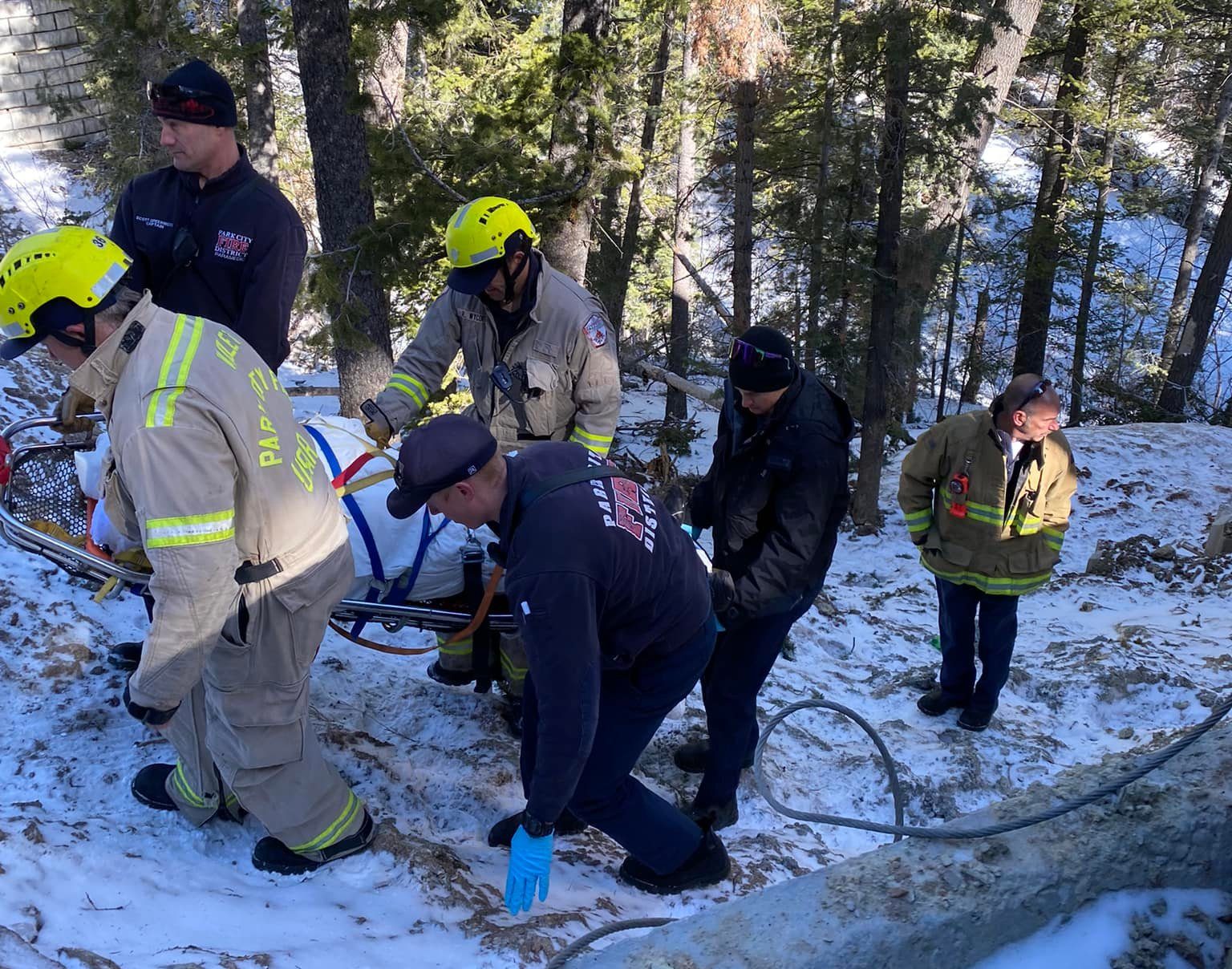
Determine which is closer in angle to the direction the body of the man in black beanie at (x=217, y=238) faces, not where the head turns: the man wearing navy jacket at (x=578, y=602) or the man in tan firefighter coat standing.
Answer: the man wearing navy jacket

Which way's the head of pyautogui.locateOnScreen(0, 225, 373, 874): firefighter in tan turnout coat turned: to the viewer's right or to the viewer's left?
to the viewer's left

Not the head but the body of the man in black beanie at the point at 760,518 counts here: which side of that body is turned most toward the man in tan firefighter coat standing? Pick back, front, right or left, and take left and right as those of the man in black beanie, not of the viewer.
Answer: back

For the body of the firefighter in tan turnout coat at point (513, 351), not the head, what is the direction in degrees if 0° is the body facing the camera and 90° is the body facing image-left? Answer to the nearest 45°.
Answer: approximately 45°

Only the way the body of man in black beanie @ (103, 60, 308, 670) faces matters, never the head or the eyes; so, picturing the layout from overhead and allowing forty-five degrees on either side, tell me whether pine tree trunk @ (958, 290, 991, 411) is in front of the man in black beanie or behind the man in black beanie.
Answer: behind

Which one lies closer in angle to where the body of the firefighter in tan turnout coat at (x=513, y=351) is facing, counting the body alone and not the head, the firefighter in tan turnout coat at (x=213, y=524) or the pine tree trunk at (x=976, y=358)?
the firefighter in tan turnout coat

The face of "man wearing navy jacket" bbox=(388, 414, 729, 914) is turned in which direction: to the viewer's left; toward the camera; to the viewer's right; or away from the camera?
to the viewer's left

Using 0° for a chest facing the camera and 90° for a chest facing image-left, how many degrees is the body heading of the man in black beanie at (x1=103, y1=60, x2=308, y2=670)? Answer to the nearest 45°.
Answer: approximately 45°
